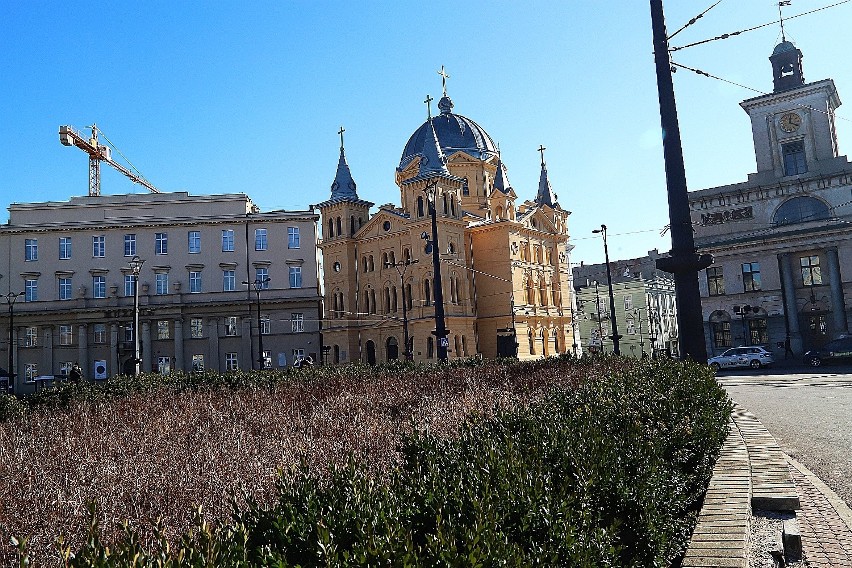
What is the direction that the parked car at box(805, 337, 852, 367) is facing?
to the viewer's left

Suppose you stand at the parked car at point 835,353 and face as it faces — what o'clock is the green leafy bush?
The green leafy bush is roughly at 9 o'clock from the parked car.

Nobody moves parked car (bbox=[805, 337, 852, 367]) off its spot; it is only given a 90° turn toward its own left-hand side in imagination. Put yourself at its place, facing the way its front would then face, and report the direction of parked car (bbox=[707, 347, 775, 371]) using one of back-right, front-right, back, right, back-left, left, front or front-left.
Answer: right
